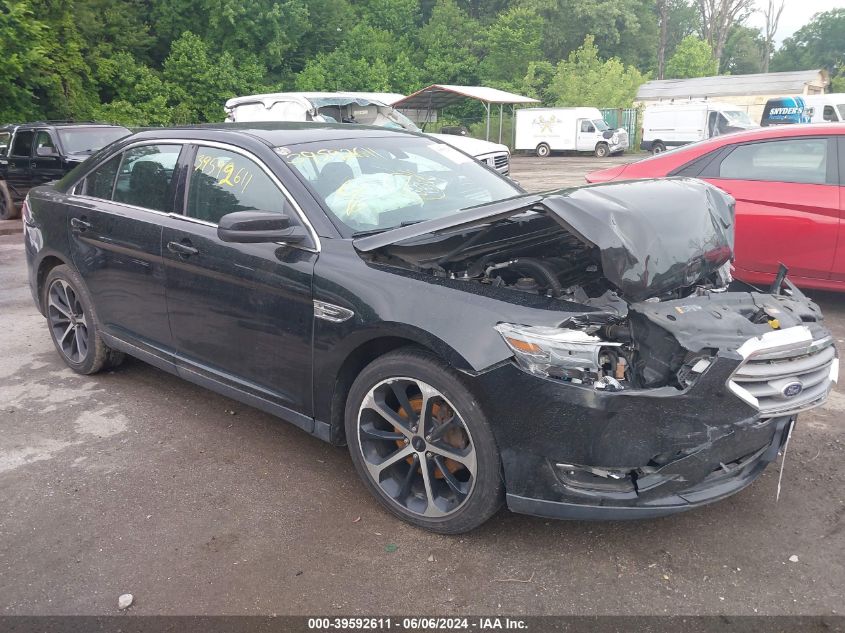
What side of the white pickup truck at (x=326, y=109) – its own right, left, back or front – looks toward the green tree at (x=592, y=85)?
left

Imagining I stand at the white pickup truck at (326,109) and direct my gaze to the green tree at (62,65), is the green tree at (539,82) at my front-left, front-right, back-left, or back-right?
front-right

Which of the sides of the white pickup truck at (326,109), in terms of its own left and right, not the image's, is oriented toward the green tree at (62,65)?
back

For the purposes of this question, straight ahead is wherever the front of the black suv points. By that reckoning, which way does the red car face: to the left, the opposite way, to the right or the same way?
the same way

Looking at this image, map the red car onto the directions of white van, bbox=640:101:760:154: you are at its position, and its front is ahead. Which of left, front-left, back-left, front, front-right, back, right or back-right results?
front-right

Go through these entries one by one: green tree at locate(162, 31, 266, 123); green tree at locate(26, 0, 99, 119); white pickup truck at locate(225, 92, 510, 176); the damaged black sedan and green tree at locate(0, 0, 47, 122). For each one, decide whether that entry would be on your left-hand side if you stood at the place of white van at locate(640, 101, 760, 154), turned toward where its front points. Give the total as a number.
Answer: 0

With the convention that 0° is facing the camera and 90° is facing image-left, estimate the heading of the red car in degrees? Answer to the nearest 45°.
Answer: approximately 270°

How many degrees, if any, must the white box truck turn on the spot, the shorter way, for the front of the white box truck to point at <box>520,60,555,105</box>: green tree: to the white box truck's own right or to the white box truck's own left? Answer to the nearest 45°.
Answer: approximately 135° to the white box truck's own left

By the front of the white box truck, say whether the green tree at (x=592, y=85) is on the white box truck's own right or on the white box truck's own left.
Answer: on the white box truck's own left

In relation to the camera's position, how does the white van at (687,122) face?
facing the viewer and to the right of the viewer

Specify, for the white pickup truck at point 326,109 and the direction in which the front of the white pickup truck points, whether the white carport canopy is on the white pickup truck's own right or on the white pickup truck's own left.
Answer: on the white pickup truck's own left

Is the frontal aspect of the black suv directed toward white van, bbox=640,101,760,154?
no
